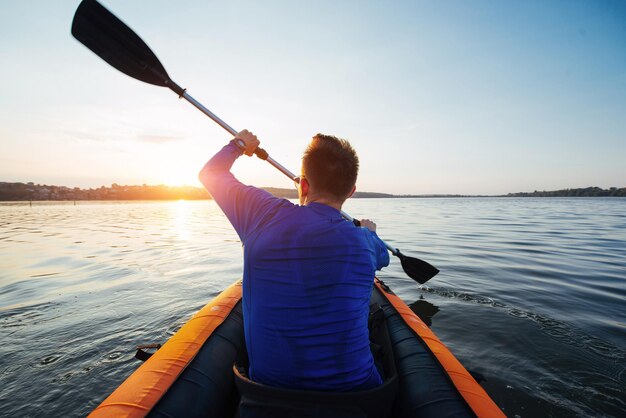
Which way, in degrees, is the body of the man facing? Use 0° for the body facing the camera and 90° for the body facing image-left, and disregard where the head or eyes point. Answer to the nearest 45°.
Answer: approximately 180°

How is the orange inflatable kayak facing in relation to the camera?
away from the camera
